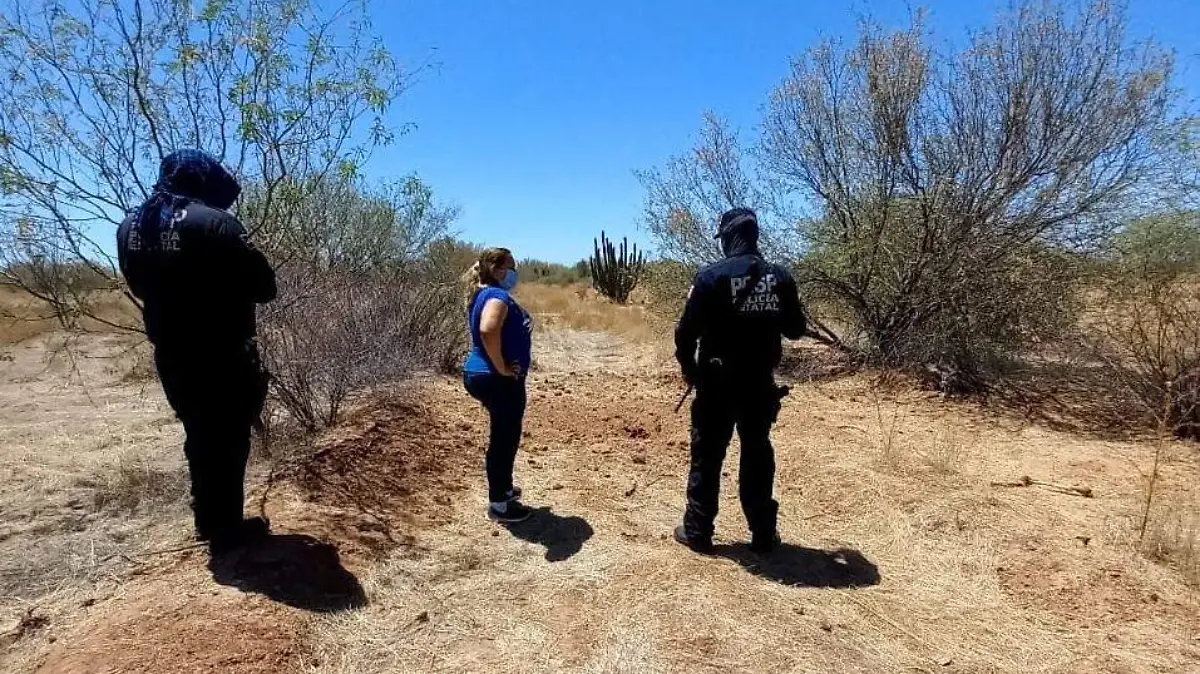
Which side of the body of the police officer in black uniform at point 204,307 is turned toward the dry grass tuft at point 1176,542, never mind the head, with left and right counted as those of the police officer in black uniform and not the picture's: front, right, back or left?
right

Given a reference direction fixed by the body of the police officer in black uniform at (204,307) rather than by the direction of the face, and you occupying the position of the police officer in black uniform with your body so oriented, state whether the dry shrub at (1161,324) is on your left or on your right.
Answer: on your right

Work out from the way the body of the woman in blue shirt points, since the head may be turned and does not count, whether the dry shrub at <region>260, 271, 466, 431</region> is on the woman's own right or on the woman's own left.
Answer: on the woman's own left

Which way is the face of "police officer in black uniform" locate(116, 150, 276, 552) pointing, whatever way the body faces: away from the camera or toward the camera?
away from the camera

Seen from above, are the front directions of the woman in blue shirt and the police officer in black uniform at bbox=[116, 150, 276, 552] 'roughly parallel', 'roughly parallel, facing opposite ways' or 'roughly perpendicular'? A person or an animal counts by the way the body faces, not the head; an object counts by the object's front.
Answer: roughly perpendicular

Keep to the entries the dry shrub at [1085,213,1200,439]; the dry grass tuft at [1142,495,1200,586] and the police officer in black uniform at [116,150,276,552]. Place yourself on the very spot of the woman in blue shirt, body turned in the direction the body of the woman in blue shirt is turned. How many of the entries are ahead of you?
2

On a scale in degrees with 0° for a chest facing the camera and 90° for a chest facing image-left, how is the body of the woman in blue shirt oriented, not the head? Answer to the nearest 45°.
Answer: approximately 270°

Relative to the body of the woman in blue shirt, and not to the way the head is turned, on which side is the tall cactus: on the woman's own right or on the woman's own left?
on the woman's own left

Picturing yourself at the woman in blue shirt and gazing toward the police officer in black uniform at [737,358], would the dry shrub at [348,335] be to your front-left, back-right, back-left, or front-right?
back-left

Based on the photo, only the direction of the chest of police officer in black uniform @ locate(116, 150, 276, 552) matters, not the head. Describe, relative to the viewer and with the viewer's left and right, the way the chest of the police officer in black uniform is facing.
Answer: facing away from the viewer and to the right of the viewer
